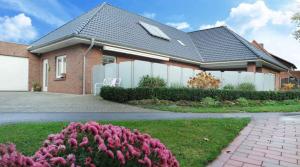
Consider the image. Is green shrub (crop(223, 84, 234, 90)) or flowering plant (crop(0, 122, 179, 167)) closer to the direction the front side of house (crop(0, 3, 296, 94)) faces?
the flowering plant

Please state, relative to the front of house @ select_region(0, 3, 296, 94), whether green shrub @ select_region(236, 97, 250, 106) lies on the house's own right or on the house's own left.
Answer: on the house's own left

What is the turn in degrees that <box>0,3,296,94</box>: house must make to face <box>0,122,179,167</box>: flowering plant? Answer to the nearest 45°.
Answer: approximately 45° to its left

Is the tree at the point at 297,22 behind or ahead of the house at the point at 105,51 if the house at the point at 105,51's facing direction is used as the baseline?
behind

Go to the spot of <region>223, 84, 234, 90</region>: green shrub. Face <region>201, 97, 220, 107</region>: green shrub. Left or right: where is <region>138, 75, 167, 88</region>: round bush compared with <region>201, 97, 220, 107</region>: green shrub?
right

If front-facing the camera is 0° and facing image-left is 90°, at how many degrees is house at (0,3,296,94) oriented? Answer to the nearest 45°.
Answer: approximately 45°

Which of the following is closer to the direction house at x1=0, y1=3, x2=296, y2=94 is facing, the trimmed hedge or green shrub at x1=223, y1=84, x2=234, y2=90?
the trimmed hedge

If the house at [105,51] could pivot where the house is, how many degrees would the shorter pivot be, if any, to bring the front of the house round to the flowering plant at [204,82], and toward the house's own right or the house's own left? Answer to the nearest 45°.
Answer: approximately 90° to the house's own left
